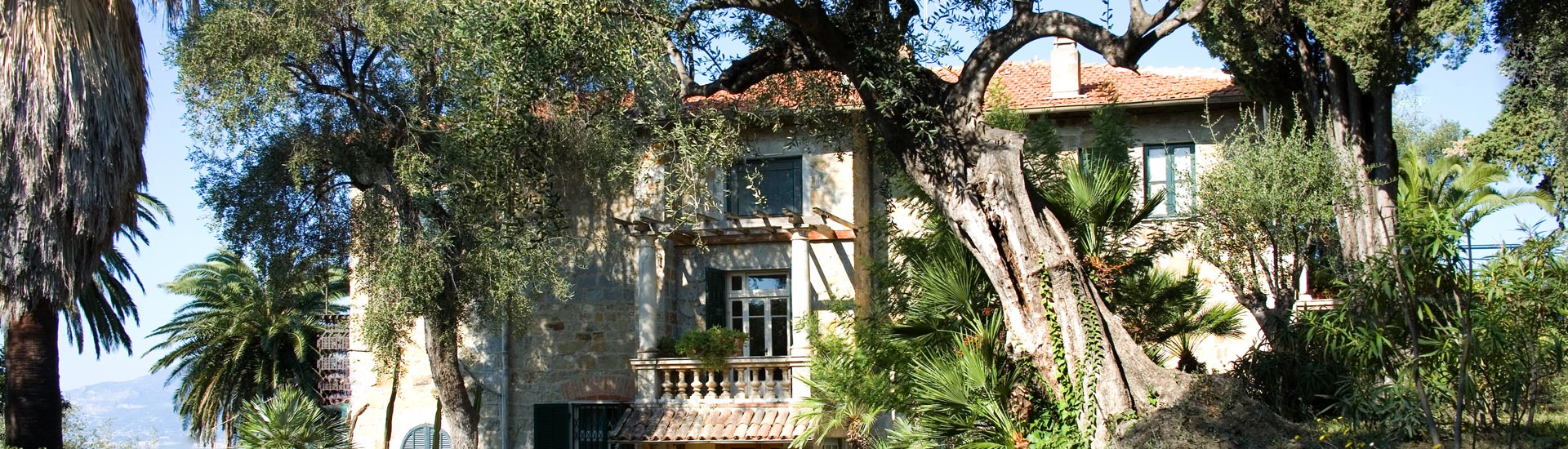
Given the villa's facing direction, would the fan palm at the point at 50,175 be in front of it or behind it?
in front

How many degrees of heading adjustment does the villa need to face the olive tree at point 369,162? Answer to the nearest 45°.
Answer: approximately 45° to its right

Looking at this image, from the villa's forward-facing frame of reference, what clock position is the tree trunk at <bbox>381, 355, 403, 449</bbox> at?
The tree trunk is roughly at 3 o'clock from the villa.

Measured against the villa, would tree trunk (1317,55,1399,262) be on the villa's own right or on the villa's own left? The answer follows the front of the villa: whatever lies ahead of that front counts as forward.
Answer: on the villa's own left

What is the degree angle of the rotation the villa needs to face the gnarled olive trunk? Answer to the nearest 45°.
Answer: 0° — it already faces it

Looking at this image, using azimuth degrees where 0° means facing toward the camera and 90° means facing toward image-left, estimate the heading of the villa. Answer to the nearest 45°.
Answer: approximately 0°

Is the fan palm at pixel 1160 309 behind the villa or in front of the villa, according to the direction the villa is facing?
in front

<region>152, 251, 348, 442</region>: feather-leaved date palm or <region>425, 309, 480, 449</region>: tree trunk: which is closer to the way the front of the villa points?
the tree trunk

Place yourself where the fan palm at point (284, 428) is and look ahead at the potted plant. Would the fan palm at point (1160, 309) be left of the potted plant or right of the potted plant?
right
